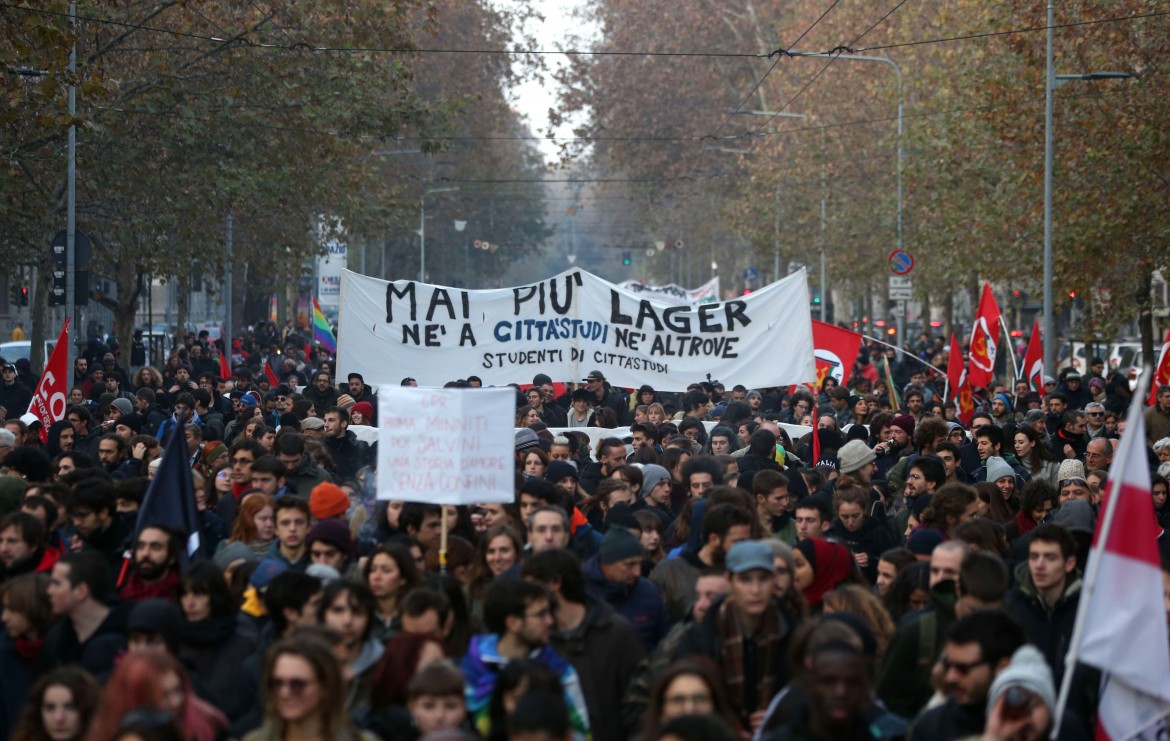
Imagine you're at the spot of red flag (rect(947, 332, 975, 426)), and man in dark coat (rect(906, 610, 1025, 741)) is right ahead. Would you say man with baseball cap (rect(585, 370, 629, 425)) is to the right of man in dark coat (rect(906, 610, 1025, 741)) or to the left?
right

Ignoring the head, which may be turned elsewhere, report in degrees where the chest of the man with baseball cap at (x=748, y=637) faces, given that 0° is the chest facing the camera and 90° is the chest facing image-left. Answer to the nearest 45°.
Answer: approximately 0°

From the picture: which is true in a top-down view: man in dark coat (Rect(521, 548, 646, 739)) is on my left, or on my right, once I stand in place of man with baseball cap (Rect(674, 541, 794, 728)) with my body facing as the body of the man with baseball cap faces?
on my right

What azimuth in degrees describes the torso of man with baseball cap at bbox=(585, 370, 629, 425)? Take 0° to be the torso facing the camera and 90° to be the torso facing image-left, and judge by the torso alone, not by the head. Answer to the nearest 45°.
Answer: approximately 45°

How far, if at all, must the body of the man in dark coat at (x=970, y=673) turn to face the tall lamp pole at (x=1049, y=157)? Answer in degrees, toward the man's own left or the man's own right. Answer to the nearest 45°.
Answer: approximately 135° to the man's own right

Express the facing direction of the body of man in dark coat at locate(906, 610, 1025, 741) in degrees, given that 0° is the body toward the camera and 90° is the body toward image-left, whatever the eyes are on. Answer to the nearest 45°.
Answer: approximately 45°

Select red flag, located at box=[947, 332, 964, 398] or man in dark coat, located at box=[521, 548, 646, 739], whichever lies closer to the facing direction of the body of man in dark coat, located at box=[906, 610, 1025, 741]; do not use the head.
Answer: the man in dark coat

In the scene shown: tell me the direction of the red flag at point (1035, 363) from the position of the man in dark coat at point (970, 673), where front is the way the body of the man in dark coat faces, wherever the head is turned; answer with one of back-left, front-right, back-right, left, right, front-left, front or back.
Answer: back-right

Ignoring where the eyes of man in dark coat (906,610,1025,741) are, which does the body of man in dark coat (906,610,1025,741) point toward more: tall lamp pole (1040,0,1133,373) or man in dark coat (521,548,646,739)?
the man in dark coat
